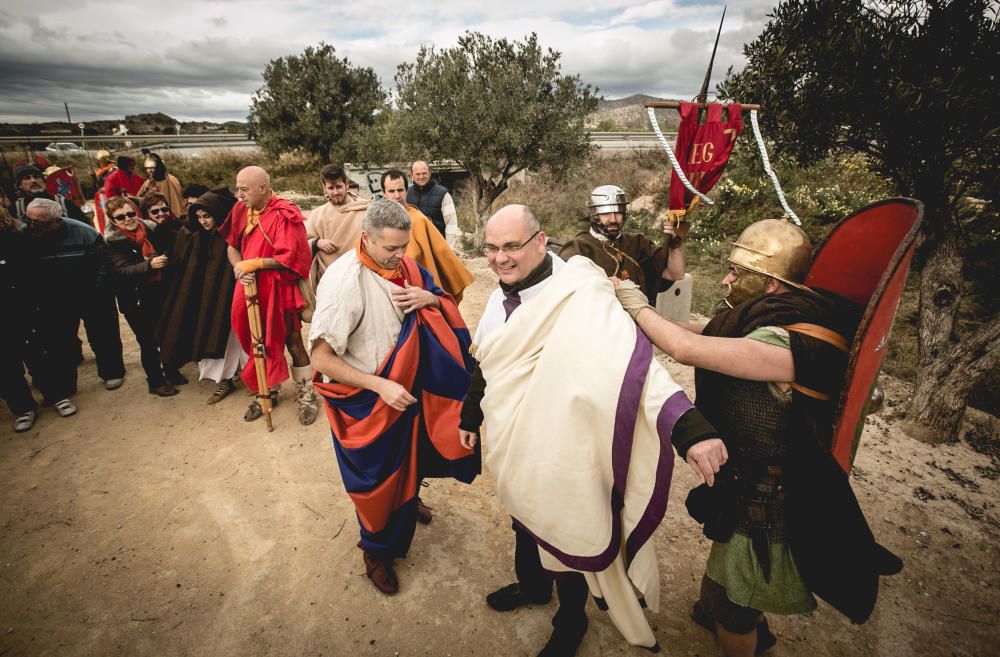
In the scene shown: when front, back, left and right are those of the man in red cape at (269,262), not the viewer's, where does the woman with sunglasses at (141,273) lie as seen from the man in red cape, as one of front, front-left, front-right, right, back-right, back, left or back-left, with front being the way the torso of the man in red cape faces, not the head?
right

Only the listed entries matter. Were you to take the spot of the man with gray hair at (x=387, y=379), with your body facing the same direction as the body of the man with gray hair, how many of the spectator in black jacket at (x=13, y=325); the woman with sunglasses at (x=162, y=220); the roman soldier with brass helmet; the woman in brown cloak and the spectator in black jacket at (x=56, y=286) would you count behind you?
4

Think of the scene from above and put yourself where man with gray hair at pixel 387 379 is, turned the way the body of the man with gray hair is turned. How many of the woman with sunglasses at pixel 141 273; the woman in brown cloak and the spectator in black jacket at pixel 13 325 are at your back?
3

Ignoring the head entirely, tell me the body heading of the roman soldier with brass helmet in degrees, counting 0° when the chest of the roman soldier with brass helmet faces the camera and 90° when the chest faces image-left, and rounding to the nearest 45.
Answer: approximately 90°

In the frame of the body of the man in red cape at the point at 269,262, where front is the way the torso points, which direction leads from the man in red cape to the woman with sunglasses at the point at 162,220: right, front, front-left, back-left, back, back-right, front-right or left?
right

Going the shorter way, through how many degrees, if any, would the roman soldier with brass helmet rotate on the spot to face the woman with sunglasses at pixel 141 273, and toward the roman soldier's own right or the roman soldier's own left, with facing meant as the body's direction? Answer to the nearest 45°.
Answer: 0° — they already face them

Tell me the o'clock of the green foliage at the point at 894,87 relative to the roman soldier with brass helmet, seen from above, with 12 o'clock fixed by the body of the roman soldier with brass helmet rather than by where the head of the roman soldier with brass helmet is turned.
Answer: The green foliage is roughly at 3 o'clock from the roman soldier with brass helmet.

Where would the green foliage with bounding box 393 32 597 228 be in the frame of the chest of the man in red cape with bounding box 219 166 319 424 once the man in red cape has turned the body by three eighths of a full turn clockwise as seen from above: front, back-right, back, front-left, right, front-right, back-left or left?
front-right

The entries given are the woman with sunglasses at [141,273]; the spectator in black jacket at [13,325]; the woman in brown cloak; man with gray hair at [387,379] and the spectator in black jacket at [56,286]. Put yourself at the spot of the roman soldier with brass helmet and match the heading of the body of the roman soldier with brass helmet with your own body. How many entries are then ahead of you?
5

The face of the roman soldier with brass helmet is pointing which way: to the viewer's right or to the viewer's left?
to the viewer's left

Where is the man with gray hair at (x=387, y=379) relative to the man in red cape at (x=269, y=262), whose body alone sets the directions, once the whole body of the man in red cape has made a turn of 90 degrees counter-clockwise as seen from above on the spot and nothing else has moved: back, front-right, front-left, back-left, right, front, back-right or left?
front-right

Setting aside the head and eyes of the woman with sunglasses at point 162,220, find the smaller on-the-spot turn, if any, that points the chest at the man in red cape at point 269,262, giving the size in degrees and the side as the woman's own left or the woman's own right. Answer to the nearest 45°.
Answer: approximately 45° to the woman's own left
